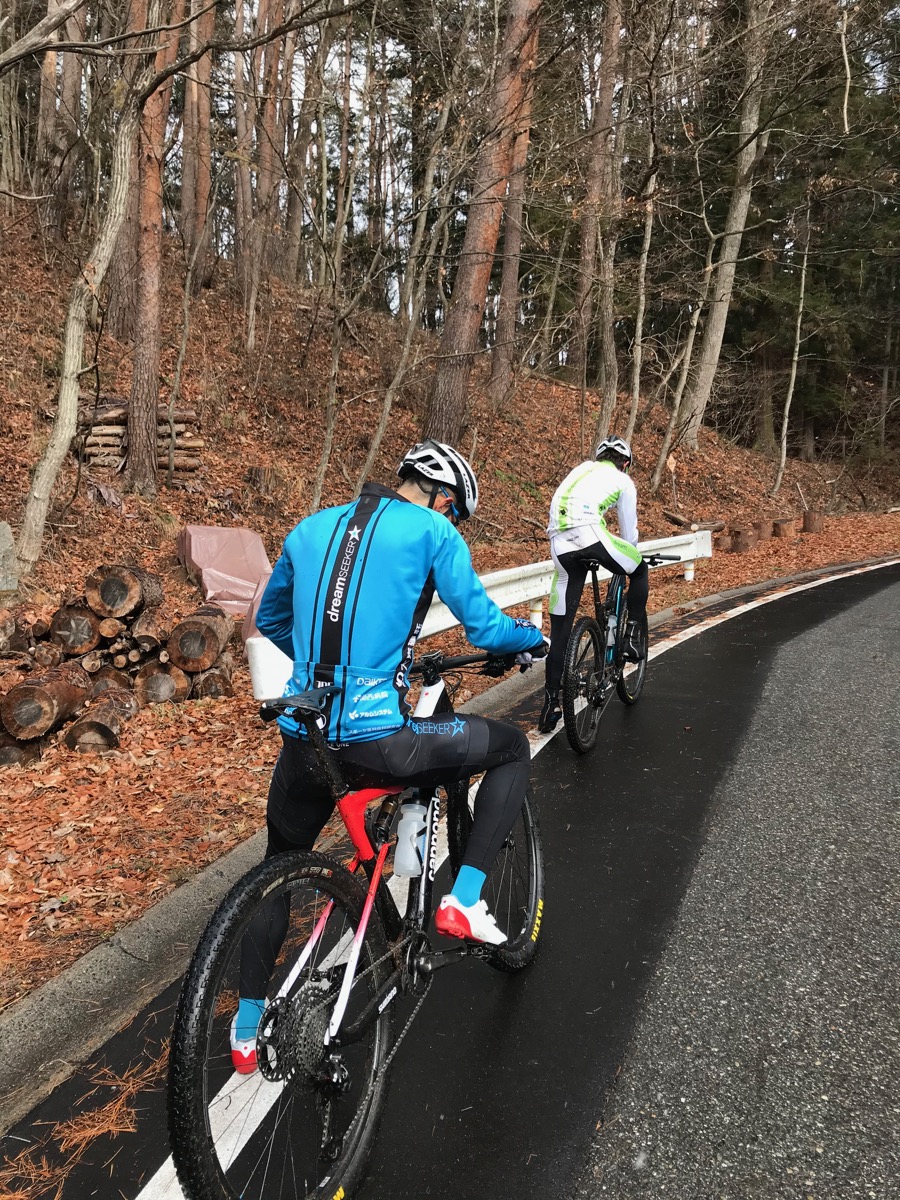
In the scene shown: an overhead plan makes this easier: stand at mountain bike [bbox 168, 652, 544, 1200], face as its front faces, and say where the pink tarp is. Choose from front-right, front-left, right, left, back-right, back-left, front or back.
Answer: front-left

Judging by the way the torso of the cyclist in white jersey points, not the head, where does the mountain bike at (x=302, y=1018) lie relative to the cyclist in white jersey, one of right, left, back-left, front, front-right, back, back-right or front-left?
back-right

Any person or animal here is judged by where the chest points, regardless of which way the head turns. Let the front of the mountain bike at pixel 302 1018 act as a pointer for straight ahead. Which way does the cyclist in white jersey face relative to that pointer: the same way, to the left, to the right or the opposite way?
the same way

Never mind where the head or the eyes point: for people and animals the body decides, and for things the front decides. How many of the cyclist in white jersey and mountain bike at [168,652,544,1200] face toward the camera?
0

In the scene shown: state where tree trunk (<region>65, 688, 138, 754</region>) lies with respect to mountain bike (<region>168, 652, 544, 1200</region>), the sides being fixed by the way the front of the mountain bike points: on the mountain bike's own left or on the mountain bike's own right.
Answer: on the mountain bike's own left

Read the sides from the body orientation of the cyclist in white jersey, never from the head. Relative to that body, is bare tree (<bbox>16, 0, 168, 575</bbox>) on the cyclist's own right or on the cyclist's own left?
on the cyclist's own left

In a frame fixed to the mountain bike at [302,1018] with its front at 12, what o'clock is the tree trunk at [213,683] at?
The tree trunk is roughly at 10 o'clock from the mountain bike.

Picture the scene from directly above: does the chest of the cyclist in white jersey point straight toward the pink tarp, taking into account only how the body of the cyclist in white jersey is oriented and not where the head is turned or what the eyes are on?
no

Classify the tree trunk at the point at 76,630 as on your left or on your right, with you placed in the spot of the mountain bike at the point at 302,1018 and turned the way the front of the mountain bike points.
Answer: on your left

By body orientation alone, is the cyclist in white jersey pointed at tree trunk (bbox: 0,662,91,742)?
no

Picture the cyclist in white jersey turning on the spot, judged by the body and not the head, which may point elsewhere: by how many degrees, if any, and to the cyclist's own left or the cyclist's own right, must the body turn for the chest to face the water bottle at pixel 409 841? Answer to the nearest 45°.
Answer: approximately 135° to the cyclist's own right

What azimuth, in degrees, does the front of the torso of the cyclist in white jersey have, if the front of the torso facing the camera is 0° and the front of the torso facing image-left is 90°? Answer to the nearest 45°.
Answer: approximately 225°

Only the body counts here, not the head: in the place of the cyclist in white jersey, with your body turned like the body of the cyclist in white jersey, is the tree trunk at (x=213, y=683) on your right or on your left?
on your left

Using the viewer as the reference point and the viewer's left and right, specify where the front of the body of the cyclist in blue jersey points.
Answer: facing away from the viewer and to the right of the viewer

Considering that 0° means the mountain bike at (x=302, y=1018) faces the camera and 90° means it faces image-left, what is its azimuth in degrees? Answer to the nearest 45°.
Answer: approximately 225°

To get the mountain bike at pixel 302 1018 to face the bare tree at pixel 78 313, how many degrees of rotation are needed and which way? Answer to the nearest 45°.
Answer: approximately 45° to its left

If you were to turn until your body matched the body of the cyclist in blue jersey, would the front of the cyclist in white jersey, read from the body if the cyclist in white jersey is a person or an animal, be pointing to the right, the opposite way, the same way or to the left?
the same way

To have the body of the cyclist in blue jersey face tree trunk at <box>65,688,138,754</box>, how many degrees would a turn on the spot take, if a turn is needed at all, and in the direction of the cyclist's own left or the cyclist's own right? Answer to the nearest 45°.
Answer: approximately 90° to the cyclist's own left

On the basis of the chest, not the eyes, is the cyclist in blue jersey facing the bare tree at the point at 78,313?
no

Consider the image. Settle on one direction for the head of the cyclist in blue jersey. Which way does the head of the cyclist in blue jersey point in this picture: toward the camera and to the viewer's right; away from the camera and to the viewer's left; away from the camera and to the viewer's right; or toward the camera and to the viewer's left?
away from the camera and to the viewer's right

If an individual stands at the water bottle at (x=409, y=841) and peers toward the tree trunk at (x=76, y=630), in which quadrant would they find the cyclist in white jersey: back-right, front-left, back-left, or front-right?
front-right
